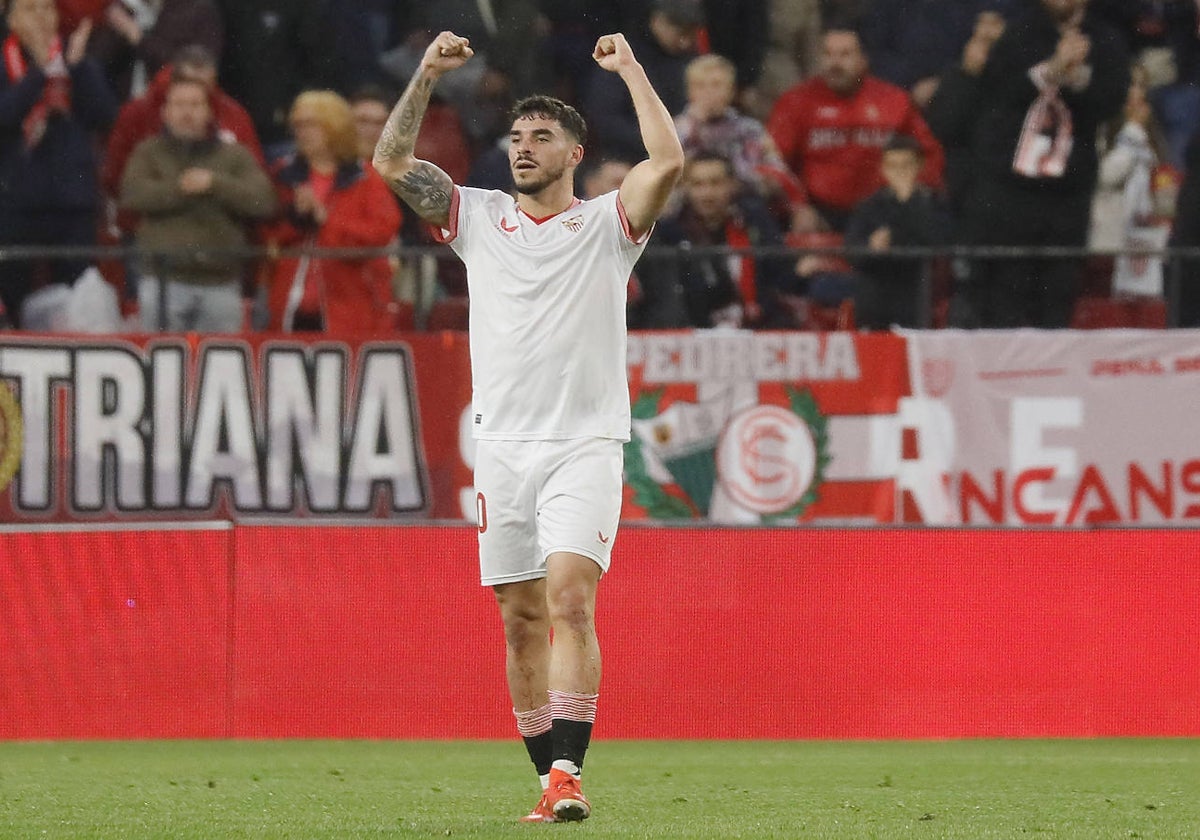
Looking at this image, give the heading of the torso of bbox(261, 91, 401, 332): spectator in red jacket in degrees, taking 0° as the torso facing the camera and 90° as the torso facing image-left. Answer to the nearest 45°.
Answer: approximately 45°

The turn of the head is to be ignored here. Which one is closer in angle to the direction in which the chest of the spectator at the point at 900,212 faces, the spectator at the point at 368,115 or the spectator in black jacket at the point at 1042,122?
the spectator

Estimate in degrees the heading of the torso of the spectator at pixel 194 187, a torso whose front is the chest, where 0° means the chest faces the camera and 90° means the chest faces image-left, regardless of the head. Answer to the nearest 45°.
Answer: approximately 0°

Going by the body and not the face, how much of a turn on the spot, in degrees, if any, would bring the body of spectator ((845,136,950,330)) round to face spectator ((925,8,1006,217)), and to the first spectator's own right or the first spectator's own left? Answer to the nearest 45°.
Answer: approximately 135° to the first spectator's own left

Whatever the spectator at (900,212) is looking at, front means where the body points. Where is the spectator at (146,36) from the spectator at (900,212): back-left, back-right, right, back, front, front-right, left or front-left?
right

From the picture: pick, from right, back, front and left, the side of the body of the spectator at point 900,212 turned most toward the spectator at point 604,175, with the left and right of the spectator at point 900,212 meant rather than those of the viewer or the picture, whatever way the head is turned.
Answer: right
